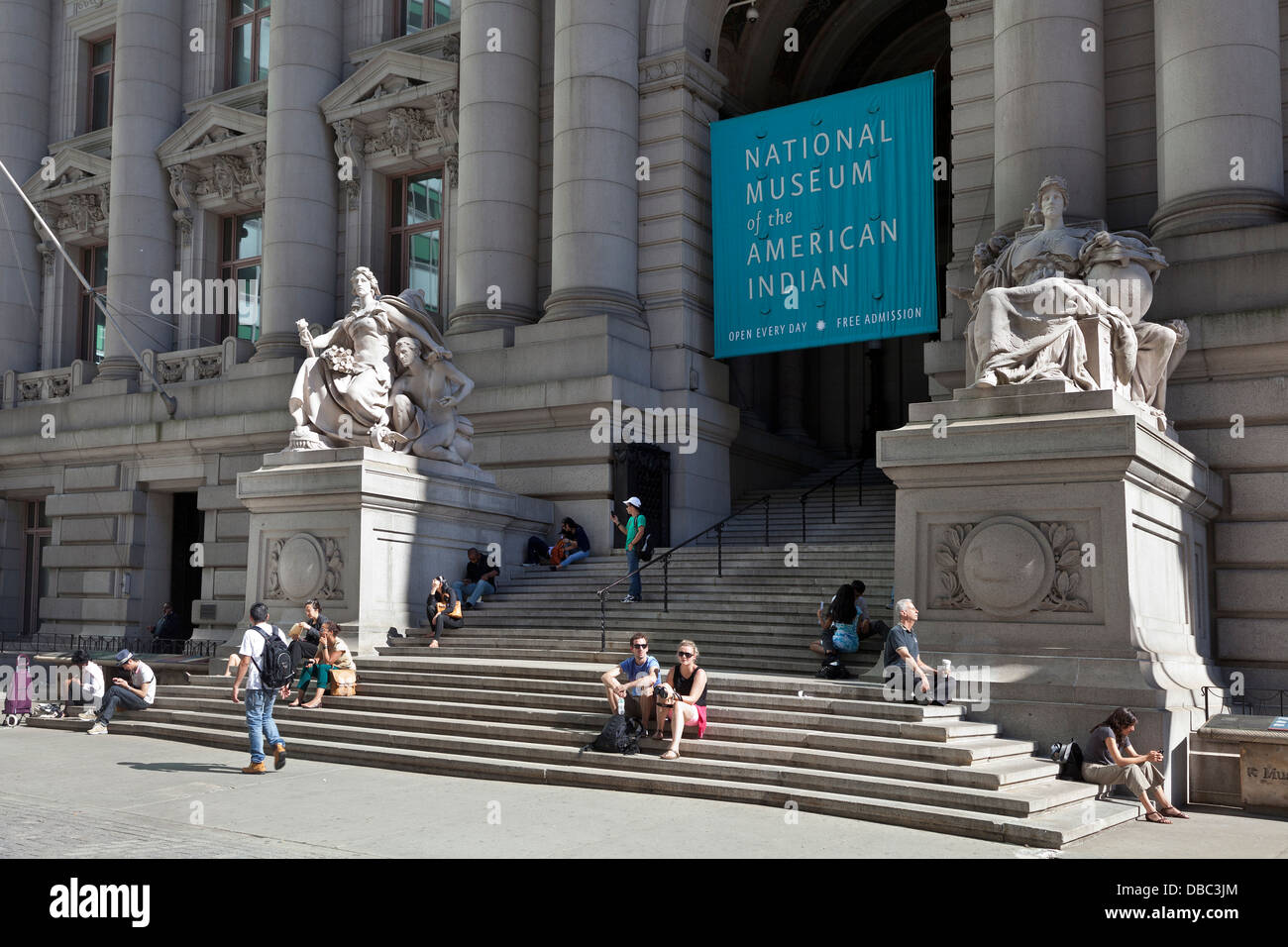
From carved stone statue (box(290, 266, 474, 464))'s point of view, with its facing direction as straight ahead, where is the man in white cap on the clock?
The man in white cap is roughly at 8 o'clock from the carved stone statue.

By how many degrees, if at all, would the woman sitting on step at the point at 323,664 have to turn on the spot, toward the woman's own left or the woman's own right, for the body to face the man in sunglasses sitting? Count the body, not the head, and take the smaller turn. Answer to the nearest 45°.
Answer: approximately 90° to the woman's own left

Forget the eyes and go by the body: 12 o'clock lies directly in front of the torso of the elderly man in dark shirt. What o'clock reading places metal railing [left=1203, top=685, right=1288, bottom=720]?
The metal railing is roughly at 12 o'clock from the elderly man in dark shirt.

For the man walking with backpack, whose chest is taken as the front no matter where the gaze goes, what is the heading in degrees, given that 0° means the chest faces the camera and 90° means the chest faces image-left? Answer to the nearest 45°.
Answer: approximately 135°

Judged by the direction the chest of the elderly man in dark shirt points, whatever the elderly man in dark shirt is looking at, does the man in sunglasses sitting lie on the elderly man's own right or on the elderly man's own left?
on the elderly man's own right
